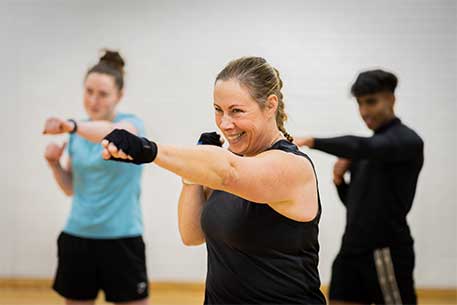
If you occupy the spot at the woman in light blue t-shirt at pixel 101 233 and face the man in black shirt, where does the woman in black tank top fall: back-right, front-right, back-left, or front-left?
front-right

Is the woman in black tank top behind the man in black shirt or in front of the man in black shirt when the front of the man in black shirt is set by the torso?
in front

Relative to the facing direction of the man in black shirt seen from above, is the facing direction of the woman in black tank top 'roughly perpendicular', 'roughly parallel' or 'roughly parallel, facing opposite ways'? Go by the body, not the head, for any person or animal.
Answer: roughly parallel

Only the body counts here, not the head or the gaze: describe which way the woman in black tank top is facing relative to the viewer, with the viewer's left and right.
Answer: facing the viewer and to the left of the viewer

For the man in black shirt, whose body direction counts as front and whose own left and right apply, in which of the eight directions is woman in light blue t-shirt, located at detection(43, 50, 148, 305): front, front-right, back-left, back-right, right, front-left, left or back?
front-right

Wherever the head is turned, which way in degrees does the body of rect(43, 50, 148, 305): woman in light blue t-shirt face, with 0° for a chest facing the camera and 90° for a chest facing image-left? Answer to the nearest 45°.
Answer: approximately 45°

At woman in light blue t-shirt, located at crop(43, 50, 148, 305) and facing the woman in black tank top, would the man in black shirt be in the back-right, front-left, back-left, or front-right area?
front-left

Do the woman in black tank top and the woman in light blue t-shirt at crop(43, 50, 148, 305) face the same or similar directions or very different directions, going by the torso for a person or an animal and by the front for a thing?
same or similar directions

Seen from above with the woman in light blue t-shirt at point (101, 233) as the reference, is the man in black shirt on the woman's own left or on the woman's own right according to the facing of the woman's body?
on the woman's own left

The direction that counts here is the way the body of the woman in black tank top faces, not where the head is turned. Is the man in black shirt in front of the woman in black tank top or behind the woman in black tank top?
behind

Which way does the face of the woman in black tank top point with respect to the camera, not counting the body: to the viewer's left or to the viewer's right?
to the viewer's left

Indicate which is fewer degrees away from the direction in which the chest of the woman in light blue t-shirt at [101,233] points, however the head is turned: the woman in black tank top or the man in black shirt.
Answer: the woman in black tank top

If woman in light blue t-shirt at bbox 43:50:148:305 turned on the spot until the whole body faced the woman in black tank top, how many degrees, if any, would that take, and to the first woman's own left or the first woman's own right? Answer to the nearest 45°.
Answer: approximately 45° to the first woman's own left

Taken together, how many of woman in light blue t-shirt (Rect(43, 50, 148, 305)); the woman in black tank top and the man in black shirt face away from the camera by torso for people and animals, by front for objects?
0

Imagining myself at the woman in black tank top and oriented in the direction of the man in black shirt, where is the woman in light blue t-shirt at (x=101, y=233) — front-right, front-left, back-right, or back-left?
front-left
